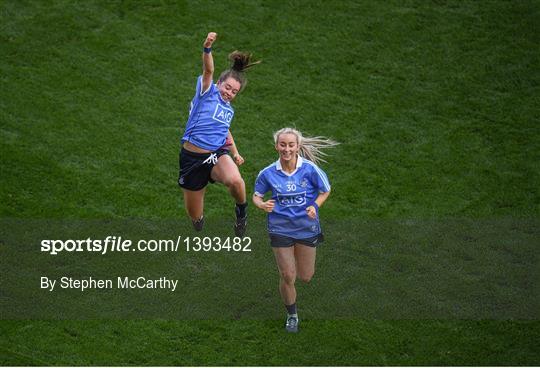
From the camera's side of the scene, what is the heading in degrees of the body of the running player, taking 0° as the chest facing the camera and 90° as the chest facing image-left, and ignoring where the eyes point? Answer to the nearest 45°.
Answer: approximately 0°

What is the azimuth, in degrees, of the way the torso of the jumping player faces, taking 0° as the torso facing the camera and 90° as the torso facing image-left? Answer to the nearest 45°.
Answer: approximately 315°

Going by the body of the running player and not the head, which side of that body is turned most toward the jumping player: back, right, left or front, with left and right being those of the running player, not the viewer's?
right

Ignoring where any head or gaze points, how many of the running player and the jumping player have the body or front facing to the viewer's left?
0
